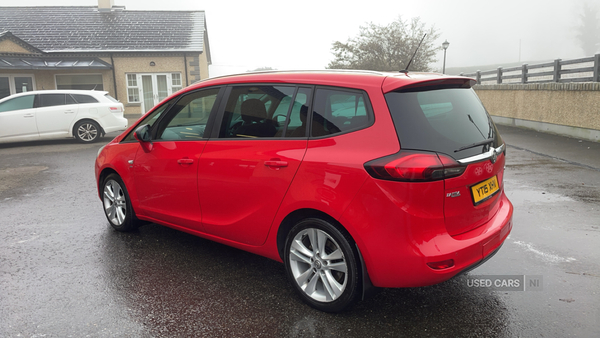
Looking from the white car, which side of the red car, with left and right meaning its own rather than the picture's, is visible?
front

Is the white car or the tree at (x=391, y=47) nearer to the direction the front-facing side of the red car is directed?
the white car

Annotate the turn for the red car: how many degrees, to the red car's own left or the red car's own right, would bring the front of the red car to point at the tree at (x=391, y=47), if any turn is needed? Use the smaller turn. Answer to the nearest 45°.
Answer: approximately 45° to the red car's own right

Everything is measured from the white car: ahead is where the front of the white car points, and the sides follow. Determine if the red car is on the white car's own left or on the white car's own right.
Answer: on the white car's own left

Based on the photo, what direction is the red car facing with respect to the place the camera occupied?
facing away from the viewer and to the left of the viewer

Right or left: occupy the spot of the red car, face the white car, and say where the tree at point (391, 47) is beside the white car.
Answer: right

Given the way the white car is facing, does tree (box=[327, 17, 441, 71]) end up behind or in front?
behind
